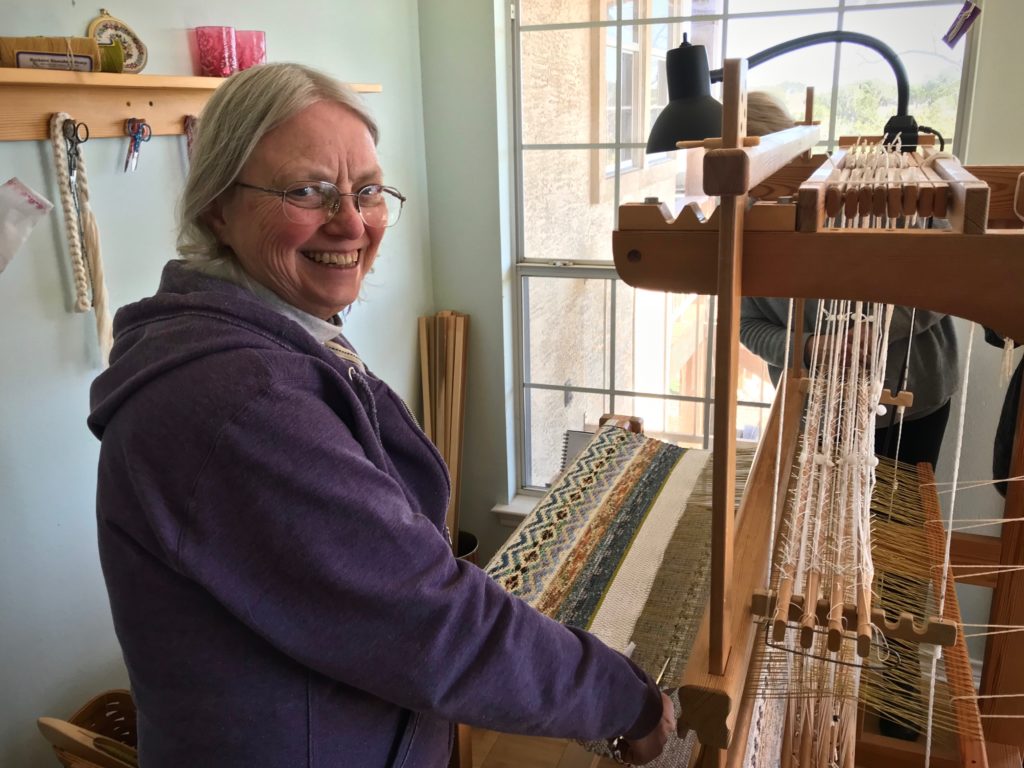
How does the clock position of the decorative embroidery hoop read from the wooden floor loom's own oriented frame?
The decorative embroidery hoop is roughly at 1 o'clock from the wooden floor loom.

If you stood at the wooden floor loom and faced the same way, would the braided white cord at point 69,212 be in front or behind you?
in front

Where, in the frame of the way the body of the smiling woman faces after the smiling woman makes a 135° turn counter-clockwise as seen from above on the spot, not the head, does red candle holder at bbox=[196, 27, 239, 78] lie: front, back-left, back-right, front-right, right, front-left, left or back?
front-right

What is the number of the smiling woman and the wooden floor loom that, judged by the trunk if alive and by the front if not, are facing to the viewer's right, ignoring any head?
1

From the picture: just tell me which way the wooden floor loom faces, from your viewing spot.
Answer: facing to the left of the viewer

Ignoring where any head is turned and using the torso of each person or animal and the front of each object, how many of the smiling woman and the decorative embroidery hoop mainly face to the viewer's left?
0

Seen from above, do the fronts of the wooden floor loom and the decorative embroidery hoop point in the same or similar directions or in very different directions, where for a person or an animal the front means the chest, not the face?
very different directions

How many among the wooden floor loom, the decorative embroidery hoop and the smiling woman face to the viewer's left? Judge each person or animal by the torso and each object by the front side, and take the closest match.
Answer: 1

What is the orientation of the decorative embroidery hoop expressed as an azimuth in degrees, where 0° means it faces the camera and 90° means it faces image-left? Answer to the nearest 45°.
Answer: approximately 315°

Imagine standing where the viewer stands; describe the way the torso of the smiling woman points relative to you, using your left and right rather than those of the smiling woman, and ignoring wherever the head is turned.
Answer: facing to the right of the viewer

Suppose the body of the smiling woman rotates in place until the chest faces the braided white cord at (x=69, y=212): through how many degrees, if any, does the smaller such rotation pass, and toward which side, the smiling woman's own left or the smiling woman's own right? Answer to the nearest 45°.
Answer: approximately 135° to the smiling woman's own left
